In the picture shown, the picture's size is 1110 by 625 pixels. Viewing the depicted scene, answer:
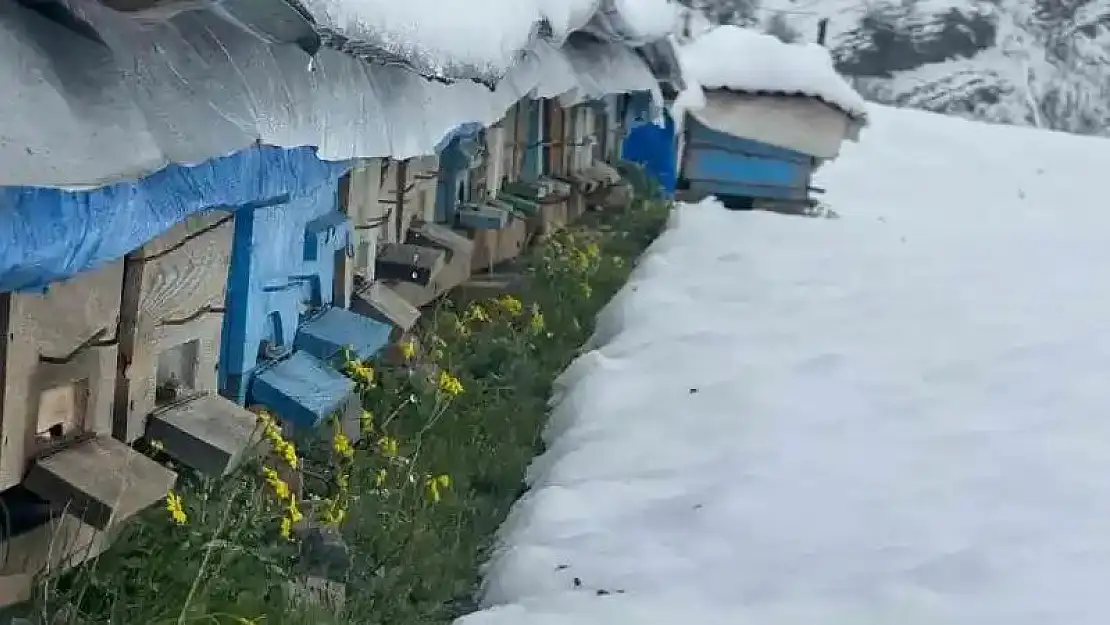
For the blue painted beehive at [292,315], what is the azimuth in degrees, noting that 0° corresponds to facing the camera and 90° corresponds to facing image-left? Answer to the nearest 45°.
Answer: approximately 315°

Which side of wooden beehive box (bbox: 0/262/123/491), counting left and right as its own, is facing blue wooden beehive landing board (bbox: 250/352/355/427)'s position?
left

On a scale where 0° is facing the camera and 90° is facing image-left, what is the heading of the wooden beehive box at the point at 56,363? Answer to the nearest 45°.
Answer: approximately 315°

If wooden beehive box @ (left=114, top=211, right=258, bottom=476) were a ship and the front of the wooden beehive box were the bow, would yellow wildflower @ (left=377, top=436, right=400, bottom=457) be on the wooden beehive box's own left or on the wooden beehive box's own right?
on the wooden beehive box's own left

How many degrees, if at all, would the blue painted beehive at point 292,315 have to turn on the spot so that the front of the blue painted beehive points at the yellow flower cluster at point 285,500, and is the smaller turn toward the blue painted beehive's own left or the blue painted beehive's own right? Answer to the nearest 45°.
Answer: approximately 45° to the blue painted beehive's own right

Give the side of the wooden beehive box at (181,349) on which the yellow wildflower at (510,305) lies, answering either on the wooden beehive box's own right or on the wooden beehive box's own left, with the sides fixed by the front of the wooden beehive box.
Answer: on the wooden beehive box's own left

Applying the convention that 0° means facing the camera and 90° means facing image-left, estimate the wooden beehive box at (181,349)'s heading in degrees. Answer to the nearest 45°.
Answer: approximately 315°
